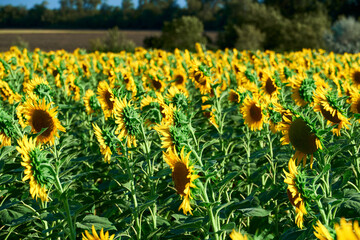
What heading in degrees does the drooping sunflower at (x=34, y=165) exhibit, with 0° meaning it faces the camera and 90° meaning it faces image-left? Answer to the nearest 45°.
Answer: approximately 135°

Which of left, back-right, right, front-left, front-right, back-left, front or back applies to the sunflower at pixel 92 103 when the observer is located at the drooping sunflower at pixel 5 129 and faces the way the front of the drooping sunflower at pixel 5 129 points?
right

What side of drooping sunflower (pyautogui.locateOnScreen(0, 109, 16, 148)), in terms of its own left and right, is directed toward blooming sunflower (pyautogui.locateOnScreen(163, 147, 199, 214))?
back

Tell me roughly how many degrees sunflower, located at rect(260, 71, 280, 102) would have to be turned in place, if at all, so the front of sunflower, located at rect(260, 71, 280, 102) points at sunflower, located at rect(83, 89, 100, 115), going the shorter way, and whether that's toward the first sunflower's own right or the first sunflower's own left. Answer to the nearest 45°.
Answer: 0° — it already faces it

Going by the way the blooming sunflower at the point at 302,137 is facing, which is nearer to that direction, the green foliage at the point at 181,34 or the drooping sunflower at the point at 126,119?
the drooping sunflower

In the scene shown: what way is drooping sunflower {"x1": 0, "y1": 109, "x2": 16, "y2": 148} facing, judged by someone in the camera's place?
facing away from the viewer and to the left of the viewer

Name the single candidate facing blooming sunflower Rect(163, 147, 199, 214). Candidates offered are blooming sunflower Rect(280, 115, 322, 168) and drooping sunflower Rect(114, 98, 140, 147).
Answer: blooming sunflower Rect(280, 115, 322, 168)

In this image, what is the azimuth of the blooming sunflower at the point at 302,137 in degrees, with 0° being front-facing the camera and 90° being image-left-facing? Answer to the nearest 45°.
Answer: approximately 45°

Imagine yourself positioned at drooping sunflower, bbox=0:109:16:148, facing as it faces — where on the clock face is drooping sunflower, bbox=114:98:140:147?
drooping sunflower, bbox=114:98:140:147 is roughly at 5 o'clock from drooping sunflower, bbox=0:109:16:148.

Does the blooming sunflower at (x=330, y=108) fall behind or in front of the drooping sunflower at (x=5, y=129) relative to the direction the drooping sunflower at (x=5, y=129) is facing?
behind

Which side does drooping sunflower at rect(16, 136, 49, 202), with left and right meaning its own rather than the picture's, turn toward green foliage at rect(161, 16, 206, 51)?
right

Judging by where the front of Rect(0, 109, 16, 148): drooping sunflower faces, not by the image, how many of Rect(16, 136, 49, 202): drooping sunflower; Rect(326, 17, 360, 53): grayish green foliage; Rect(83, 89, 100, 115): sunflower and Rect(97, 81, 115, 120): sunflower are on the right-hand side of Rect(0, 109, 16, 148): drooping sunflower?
3

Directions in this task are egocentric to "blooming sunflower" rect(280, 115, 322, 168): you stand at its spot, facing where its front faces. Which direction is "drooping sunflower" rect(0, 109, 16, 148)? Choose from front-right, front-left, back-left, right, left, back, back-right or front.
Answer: front-right
